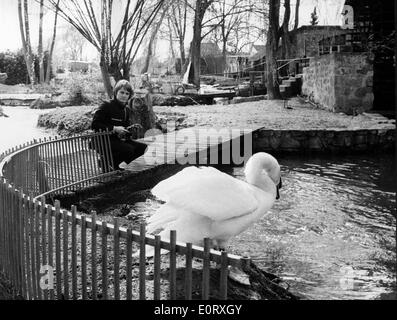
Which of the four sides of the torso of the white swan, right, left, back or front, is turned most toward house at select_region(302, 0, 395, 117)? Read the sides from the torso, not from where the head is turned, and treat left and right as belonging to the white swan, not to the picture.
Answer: left

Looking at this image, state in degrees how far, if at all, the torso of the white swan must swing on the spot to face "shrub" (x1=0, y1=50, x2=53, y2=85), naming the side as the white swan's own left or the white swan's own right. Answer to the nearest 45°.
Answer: approximately 90° to the white swan's own left

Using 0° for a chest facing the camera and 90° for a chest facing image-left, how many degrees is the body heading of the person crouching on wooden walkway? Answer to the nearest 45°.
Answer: approximately 315°

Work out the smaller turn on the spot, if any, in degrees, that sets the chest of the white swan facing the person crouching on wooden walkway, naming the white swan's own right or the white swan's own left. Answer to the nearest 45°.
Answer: approximately 90° to the white swan's own left

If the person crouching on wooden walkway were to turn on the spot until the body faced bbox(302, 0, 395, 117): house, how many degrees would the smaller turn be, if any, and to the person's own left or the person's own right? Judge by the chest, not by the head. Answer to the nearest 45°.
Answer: approximately 90° to the person's own left

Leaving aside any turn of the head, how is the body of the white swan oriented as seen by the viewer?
to the viewer's right
